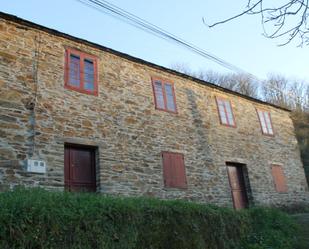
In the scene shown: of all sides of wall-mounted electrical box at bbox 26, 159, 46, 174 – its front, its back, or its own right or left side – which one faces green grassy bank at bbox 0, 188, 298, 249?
front

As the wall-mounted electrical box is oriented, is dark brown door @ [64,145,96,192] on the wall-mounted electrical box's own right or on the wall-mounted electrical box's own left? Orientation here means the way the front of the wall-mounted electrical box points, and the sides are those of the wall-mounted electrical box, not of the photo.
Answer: on the wall-mounted electrical box's own left

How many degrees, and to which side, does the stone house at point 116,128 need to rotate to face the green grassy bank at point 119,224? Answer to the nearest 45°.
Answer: approximately 45° to its right

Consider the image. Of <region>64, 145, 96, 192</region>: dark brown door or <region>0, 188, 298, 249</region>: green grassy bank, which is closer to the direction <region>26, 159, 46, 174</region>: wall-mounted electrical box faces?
the green grassy bank
